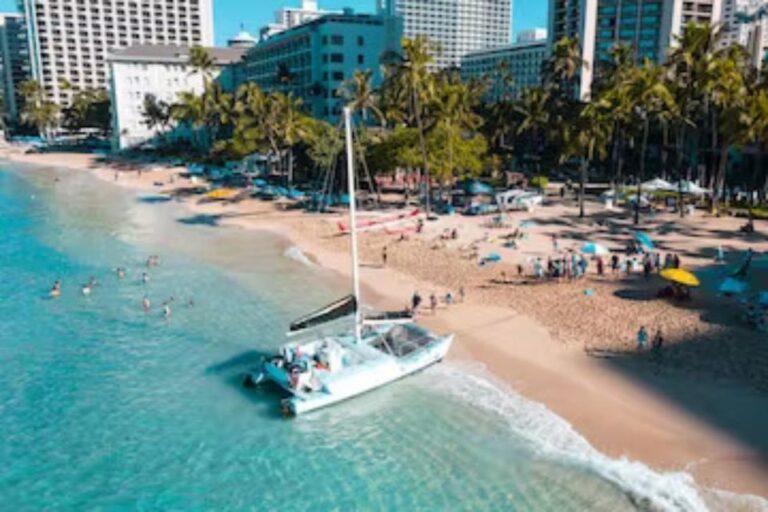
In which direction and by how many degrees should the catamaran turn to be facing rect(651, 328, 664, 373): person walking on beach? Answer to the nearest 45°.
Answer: approximately 45° to its right

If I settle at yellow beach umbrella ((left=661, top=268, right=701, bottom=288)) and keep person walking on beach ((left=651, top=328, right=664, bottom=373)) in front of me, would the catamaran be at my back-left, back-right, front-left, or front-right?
front-right

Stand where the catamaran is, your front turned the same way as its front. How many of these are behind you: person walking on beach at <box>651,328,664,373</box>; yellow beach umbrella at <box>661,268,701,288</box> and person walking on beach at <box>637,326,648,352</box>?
0

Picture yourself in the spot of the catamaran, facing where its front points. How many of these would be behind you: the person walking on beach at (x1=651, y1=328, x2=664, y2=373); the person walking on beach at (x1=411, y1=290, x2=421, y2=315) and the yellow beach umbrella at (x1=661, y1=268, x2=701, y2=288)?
0

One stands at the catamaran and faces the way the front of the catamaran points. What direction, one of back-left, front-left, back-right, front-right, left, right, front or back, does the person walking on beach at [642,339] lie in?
front-right

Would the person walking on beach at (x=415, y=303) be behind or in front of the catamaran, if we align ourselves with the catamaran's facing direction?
in front

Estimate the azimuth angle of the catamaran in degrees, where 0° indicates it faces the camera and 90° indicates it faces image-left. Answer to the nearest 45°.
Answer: approximately 225°

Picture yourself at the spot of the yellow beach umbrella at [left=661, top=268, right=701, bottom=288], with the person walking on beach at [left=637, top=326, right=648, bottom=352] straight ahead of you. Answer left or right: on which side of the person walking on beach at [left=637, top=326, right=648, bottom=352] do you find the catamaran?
right

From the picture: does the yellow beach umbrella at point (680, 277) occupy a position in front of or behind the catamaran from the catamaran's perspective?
in front

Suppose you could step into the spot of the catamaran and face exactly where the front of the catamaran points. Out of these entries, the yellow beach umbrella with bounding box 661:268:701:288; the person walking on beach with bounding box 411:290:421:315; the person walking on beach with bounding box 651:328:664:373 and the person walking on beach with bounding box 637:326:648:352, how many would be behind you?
0

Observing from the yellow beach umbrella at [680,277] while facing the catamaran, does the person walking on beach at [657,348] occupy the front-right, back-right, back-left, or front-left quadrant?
front-left
